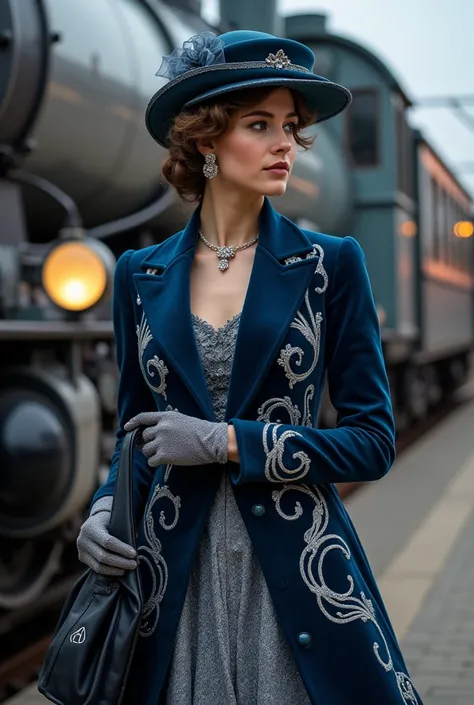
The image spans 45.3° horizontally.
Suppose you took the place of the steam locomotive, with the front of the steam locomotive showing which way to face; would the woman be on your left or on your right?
on your left

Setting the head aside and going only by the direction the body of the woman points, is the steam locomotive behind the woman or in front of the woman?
behind

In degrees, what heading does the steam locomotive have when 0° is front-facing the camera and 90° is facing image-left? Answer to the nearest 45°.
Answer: approximately 45°

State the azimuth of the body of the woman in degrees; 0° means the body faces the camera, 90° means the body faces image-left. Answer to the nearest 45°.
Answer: approximately 0°
